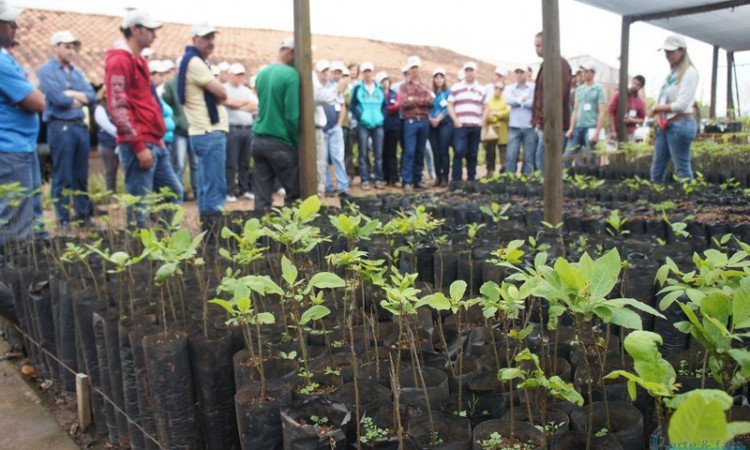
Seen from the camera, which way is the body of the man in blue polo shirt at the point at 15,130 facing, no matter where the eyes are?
to the viewer's right

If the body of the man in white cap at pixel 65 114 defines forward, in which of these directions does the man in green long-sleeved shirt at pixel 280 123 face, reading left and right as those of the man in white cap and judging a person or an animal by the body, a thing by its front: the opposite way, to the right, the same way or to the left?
to the left

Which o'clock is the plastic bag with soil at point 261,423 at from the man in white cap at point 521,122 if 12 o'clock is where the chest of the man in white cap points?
The plastic bag with soil is roughly at 12 o'clock from the man in white cap.

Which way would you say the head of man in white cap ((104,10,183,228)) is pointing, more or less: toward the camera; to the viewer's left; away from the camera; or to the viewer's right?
to the viewer's right

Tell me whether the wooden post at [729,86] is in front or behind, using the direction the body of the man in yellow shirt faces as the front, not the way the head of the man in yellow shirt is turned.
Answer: in front

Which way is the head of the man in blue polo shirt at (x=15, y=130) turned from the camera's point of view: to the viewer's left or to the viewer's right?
to the viewer's right

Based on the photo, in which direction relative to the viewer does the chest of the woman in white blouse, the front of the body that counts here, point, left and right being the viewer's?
facing to the left of the viewer

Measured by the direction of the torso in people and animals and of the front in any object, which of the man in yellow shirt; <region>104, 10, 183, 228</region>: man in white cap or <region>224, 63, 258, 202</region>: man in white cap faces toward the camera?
<region>224, 63, 258, 202</region>: man in white cap

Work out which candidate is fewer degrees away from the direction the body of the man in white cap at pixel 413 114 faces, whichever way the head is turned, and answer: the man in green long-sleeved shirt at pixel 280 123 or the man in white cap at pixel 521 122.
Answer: the man in green long-sleeved shirt

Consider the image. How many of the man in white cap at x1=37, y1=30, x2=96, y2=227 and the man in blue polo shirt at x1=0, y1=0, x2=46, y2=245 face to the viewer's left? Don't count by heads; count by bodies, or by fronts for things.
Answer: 0

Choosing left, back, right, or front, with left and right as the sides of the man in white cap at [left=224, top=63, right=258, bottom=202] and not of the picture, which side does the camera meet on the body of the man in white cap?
front

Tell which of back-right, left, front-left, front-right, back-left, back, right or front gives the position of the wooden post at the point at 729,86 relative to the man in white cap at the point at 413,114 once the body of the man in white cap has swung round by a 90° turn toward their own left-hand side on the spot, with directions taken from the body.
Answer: front-left

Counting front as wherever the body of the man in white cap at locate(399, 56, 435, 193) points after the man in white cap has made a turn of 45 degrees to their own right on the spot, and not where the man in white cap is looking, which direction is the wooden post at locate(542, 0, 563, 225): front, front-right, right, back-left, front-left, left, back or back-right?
front-left

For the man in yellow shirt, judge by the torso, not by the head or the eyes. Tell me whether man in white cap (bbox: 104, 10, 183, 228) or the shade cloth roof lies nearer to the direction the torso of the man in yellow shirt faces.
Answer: the shade cloth roof

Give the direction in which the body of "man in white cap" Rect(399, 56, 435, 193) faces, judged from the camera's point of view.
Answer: toward the camera

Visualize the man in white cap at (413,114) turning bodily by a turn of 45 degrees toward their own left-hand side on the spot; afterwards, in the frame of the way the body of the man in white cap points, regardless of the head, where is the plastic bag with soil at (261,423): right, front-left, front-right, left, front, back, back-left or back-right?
front-right

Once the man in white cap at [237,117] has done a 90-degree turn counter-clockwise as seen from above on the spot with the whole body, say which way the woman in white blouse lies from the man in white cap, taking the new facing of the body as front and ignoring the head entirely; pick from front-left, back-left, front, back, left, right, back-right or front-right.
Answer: front-right
